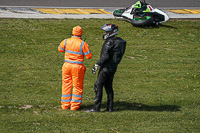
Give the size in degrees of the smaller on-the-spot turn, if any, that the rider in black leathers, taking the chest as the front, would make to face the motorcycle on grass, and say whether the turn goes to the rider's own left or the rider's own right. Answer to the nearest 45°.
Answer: approximately 90° to the rider's own right

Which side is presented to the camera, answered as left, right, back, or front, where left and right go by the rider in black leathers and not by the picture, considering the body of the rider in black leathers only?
left

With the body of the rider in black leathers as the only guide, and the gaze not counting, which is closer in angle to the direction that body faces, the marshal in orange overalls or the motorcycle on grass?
the marshal in orange overalls

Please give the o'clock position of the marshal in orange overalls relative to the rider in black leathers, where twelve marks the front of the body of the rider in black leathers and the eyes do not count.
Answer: The marshal in orange overalls is roughly at 12 o'clock from the rider in black leathers.

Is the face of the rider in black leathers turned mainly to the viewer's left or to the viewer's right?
to the viewer's left
